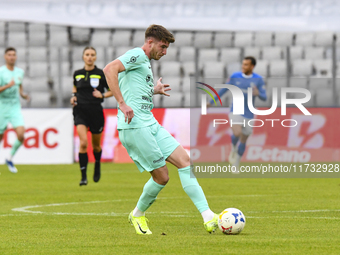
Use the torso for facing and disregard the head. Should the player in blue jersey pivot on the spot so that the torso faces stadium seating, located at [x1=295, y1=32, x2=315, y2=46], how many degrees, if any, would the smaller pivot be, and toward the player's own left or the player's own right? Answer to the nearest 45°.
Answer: approximately 135° to the player's own right

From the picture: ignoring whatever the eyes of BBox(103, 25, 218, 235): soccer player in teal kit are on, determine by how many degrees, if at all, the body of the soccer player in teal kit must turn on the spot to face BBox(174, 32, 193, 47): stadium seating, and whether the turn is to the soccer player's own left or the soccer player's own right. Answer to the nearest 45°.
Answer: approximately 90° to the soccer player's own left

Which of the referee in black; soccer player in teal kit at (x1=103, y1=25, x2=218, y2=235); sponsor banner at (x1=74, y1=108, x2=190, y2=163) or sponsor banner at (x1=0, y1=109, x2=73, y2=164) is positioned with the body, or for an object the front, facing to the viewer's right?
the soccer player in teal kit

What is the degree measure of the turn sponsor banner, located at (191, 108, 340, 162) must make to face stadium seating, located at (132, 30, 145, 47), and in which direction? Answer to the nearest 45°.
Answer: approximately 135° to its right

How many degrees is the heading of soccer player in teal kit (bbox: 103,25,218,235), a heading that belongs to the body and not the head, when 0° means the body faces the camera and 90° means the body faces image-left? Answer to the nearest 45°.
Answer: approximately 270°

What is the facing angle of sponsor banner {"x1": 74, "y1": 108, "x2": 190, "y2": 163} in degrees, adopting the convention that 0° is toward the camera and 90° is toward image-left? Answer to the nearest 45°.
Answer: approximately 0°

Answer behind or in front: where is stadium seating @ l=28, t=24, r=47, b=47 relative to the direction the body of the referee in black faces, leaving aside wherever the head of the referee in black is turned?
behind

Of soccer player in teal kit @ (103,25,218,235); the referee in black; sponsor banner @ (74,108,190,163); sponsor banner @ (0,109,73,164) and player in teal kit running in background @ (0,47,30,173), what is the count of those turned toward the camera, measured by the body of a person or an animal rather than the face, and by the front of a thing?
4

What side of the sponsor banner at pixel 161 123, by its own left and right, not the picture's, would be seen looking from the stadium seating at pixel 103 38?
back
